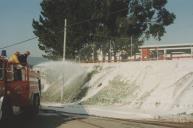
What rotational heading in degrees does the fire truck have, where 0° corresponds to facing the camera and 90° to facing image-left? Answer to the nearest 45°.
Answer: approximately 45°
